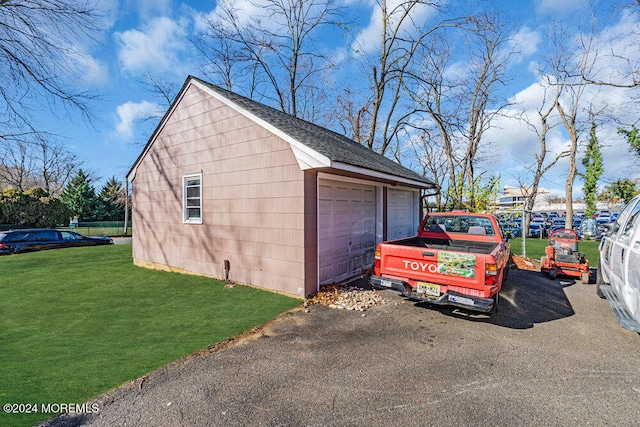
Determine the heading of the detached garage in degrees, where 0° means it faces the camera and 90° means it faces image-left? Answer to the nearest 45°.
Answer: approximately 315°

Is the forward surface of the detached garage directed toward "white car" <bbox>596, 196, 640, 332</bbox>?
yes

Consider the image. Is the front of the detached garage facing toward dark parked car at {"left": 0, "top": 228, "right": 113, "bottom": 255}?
no

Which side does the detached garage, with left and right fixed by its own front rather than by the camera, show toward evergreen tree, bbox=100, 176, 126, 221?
back

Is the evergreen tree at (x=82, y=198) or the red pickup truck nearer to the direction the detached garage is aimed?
the red pickup truck

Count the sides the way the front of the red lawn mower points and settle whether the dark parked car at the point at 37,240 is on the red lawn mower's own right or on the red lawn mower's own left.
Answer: on the red lawn mower's own right

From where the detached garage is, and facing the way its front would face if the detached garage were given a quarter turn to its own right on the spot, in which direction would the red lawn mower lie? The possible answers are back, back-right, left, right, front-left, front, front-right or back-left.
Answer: back-left

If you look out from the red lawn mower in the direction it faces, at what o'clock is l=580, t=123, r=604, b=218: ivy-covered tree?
The ivy-covered tree is roughly at 6 o'clock from the red lawn mower.

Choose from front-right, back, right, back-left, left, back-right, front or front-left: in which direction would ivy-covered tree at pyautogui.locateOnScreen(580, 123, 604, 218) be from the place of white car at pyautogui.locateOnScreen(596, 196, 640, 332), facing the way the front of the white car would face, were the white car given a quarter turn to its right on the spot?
front-left

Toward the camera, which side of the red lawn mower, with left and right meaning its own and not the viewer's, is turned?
front

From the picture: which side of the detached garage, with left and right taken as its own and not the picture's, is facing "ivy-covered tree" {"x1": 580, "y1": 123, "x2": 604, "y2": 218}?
left

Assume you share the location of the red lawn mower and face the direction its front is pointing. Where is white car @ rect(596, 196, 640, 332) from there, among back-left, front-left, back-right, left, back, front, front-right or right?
front

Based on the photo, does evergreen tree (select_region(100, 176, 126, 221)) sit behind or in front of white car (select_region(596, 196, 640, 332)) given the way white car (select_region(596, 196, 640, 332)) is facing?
in front

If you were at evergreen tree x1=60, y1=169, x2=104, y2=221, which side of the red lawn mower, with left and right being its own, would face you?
right

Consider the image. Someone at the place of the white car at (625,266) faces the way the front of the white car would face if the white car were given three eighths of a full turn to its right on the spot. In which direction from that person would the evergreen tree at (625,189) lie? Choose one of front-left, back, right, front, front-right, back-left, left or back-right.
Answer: left

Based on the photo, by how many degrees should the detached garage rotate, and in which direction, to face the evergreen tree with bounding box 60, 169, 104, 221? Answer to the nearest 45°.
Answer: approximately 180°

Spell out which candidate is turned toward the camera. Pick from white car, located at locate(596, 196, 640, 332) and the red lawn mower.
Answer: the red lawn mower
